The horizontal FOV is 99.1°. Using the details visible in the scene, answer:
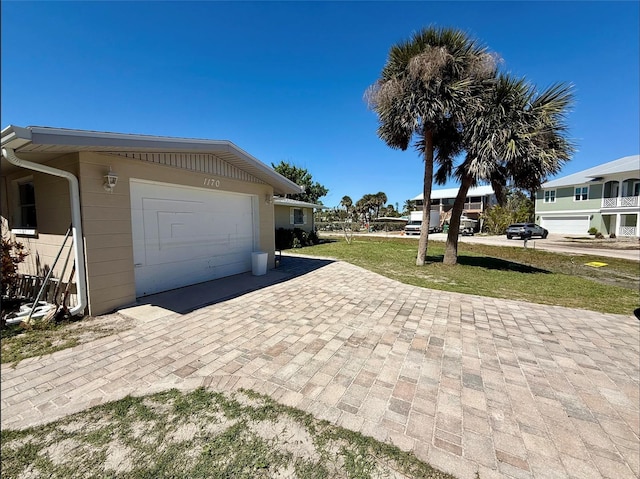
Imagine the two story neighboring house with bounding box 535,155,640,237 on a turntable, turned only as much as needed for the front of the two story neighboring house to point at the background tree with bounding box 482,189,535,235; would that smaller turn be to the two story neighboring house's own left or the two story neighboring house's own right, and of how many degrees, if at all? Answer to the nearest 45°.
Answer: approximately 45° to the two story neighboring house's own right

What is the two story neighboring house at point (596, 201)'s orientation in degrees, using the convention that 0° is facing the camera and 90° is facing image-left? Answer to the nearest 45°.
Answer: approximately 45°

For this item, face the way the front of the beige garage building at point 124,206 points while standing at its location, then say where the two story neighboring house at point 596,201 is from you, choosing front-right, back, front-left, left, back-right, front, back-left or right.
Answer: front-left

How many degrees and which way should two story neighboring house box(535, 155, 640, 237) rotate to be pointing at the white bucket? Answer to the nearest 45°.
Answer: approximately 45° to its left

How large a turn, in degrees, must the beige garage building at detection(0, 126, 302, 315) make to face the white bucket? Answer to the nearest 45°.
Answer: approximately 45° to its left

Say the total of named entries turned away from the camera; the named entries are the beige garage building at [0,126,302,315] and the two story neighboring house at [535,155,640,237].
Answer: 0

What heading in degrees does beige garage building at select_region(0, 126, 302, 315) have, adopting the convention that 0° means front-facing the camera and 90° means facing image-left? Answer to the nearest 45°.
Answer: approximately 315°

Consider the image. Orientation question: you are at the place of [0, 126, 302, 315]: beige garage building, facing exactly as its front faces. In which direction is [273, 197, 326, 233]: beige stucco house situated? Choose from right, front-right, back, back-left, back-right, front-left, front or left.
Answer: left

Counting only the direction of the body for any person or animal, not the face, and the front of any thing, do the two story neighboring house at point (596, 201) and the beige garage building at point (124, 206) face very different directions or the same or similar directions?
very different directions

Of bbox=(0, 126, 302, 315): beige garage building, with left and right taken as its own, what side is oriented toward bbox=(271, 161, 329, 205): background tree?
left

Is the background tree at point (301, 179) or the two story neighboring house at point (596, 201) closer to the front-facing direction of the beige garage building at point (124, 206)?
the two story neighboring house
